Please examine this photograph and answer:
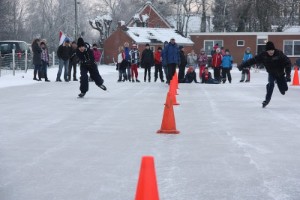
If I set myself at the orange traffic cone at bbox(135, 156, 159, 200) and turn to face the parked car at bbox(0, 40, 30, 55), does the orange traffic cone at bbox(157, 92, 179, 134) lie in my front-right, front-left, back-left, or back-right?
front-right

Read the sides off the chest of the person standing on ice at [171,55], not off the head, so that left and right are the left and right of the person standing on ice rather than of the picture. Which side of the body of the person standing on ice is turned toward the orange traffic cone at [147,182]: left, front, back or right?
front

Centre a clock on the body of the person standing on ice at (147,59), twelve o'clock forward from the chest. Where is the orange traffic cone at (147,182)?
The orange traffic cone is roughly at 12 o'clock from the person standing on ice.

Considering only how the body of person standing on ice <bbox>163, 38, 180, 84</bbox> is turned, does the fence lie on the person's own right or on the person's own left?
on the person's own right

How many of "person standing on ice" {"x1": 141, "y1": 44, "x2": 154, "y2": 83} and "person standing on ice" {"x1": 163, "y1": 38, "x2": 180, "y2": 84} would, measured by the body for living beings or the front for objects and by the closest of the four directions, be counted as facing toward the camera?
2

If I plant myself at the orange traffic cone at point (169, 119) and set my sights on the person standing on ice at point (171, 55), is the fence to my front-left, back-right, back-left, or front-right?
front-left

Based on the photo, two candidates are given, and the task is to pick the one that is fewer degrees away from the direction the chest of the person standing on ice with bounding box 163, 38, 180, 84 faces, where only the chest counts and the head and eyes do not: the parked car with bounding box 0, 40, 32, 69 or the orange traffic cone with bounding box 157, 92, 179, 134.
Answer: the orange traffic cone

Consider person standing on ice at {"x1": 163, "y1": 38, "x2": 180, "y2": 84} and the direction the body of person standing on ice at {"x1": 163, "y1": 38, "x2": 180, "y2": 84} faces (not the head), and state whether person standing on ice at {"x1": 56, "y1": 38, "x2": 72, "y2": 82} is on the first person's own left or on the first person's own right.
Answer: on the first person's own right

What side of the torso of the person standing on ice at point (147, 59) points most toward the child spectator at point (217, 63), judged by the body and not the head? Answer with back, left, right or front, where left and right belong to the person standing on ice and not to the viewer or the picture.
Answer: left

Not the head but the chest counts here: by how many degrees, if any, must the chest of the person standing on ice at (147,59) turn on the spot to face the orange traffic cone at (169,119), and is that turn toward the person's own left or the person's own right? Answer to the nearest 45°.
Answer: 0° — they already face it

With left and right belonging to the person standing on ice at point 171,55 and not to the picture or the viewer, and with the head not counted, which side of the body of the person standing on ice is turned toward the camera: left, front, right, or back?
front

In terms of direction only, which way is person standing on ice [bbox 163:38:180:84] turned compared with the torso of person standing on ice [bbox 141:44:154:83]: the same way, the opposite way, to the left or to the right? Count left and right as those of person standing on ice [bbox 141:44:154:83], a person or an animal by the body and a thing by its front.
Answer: the same way

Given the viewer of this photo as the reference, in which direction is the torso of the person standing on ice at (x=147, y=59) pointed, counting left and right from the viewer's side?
facing the viewer

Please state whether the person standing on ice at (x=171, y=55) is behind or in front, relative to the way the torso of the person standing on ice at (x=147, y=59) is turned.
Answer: in front

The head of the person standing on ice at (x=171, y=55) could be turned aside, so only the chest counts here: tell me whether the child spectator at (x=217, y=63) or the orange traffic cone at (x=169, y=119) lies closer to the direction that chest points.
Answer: the orange traffic cone

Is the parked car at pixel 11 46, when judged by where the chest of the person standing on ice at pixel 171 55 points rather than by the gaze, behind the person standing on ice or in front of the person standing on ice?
behind

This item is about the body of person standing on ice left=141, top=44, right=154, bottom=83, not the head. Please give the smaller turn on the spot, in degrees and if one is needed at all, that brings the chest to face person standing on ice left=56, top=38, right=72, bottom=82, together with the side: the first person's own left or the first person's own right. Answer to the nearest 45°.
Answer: approximately 45° to the first person's own right
